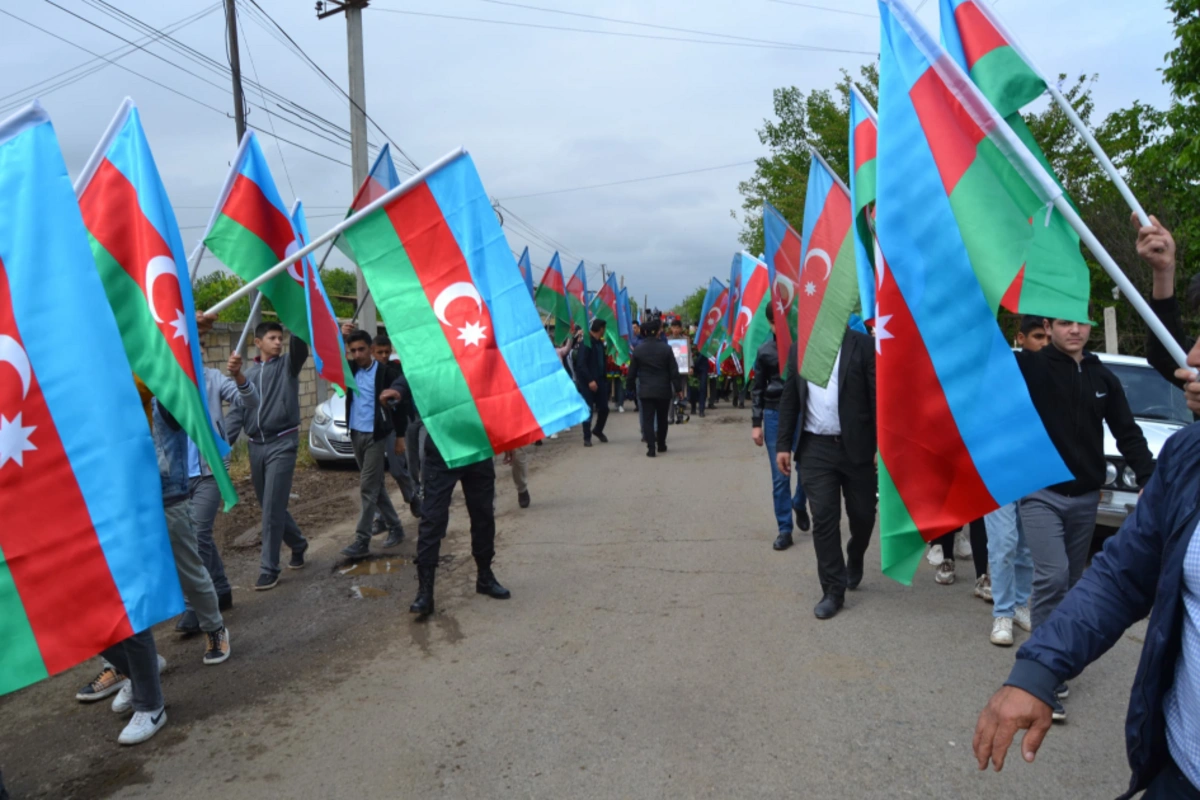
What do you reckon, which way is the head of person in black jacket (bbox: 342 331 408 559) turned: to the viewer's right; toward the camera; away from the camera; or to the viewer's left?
toward the camera

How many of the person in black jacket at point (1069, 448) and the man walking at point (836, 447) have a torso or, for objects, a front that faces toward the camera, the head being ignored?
2

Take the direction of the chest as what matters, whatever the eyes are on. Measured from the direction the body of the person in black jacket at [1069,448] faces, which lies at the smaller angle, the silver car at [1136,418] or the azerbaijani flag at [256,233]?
the azerbaijani flag

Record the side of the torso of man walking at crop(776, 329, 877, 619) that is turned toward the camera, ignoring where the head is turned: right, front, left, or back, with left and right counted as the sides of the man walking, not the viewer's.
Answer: front

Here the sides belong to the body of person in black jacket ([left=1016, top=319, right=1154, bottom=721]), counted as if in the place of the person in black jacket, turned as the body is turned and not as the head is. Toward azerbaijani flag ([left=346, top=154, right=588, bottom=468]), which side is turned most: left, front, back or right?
right

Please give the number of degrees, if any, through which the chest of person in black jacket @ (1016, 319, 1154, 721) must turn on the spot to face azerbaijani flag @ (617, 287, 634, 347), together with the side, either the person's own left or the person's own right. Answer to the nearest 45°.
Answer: approximately 135° to the person's own right

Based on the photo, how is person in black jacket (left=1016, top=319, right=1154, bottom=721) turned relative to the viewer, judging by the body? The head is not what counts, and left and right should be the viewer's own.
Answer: facing the viewer

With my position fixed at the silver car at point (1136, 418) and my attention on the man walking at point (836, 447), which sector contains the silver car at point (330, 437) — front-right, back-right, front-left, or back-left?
front-right

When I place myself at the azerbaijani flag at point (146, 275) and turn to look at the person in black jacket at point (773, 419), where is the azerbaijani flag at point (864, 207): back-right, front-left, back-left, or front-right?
front-right

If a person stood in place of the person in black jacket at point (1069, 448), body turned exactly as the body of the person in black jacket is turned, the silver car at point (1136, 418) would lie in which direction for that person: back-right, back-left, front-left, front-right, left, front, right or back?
back
